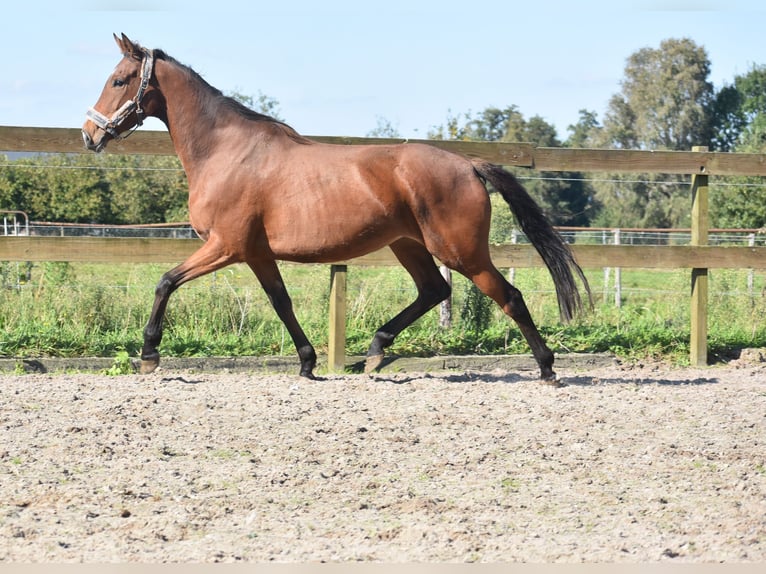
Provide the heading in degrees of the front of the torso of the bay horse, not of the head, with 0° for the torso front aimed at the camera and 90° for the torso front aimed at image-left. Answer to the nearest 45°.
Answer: approximately 90°

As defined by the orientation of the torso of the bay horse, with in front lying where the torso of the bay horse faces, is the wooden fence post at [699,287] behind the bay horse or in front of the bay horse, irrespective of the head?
behind

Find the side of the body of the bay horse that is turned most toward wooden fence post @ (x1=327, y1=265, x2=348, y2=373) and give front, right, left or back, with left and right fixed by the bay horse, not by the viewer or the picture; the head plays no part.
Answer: right
